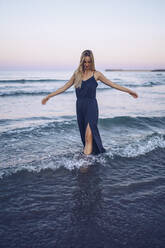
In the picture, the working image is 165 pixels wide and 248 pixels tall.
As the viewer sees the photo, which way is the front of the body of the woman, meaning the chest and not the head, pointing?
toward the camera
